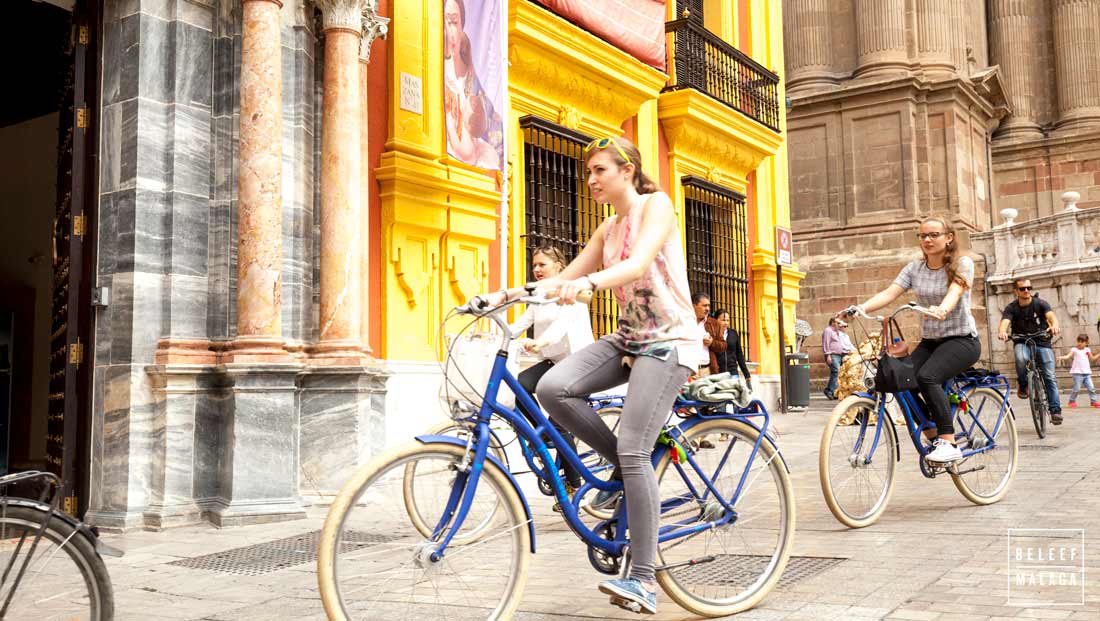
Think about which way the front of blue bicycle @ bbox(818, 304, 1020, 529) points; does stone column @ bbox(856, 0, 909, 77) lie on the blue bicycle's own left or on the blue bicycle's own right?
on the blue bicycle's own right

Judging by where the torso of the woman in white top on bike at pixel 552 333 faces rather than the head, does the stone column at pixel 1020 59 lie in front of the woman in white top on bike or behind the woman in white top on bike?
behind

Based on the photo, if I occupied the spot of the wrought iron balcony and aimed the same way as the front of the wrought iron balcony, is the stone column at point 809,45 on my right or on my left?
on my left

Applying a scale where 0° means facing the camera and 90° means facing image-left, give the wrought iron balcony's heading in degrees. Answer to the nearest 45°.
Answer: approximately 315°

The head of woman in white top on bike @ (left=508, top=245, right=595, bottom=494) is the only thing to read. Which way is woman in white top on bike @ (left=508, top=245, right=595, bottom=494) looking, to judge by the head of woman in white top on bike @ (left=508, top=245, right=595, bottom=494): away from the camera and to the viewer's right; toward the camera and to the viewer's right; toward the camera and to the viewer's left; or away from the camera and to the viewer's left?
toward the camera and to the viewer's left

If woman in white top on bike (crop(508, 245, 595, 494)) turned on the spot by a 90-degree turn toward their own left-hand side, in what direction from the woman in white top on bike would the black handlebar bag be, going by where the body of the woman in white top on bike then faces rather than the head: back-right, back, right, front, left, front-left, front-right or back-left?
front-left

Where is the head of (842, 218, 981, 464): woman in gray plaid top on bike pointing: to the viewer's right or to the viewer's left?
to the viewer's left

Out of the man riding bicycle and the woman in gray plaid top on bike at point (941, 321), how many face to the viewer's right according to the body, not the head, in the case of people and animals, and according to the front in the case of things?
0

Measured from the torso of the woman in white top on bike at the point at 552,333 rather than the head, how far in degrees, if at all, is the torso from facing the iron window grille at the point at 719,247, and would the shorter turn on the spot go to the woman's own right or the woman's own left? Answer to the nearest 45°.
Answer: approximately 135° to the woman's own right

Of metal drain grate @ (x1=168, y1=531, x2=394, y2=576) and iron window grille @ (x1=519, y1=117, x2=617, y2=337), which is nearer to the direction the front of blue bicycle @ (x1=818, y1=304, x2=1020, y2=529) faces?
the metal drain grate

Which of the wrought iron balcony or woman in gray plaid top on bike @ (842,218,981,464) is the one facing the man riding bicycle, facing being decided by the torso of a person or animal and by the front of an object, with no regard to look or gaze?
the wrought iron balcony

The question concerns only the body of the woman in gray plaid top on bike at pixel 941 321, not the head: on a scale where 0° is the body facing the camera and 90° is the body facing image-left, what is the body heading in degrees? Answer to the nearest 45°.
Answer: approximately 45°

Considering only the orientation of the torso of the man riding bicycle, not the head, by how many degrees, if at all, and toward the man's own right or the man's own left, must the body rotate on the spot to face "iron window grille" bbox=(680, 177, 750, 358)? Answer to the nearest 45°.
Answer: approximately 135° to the man's own right

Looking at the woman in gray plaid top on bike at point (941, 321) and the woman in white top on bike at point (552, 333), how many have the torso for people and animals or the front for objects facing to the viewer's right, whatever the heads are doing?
0

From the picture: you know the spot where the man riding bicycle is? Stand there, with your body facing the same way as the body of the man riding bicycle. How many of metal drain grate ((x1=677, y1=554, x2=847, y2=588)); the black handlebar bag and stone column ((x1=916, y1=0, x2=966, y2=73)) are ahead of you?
2

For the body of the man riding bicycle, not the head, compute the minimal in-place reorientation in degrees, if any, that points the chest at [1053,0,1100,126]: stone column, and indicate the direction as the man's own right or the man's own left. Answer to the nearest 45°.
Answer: approximately 180°

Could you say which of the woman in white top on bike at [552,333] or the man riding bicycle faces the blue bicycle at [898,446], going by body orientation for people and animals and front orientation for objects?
the man riding bicycle

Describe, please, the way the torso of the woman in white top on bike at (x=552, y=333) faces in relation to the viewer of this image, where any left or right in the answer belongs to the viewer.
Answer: facing the viewer and to the left of the viewer

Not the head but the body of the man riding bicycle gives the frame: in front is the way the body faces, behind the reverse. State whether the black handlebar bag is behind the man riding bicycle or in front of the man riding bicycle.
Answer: in front

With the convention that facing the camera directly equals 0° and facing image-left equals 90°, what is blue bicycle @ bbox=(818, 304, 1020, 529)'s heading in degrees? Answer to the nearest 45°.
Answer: approximately 45°

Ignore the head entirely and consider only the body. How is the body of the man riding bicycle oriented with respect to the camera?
toward the camera
